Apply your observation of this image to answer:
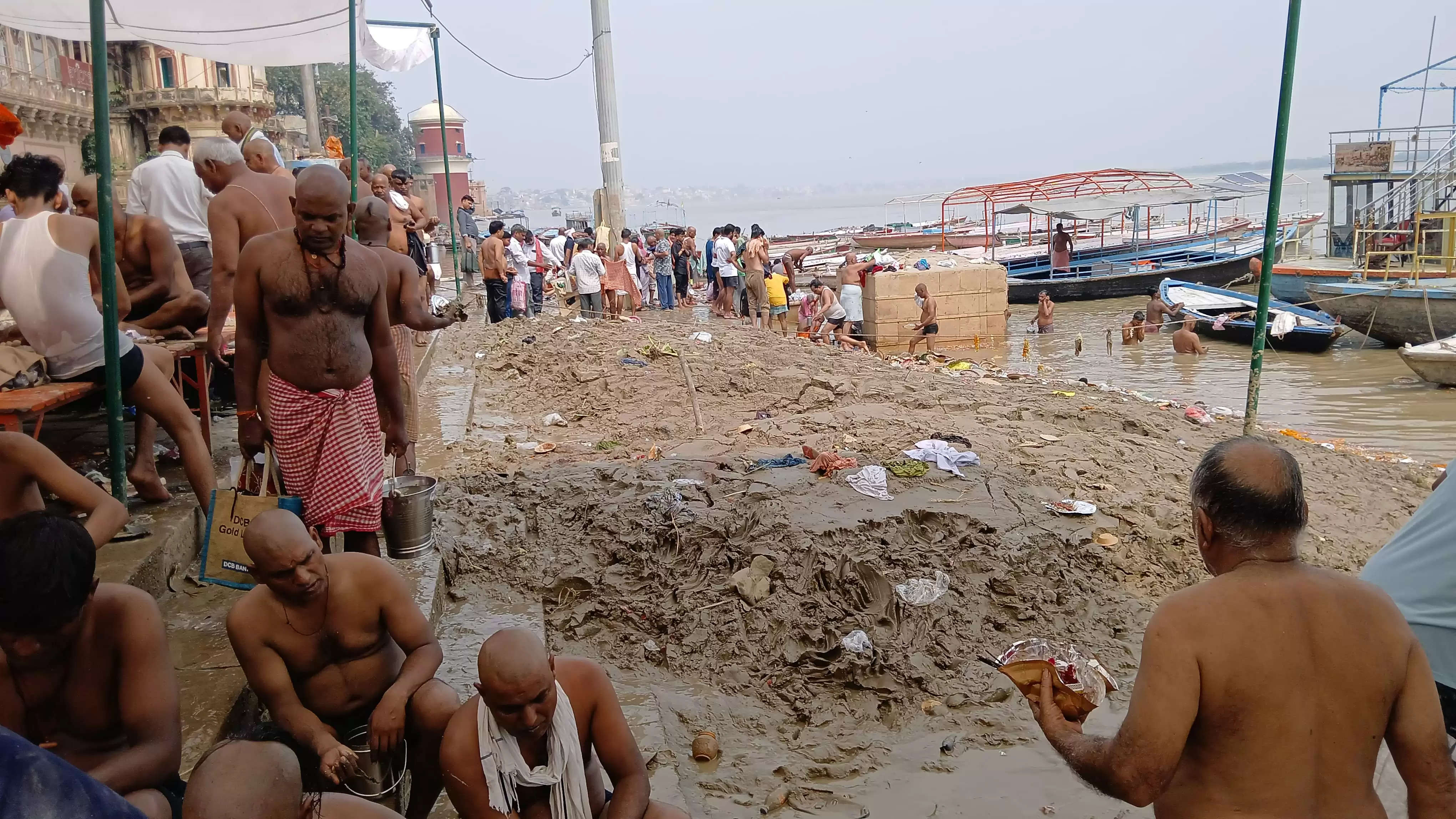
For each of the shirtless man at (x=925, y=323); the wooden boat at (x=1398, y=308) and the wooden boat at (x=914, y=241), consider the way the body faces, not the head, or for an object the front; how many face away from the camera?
0

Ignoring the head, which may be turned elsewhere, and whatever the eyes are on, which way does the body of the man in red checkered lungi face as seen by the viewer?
toward the camera

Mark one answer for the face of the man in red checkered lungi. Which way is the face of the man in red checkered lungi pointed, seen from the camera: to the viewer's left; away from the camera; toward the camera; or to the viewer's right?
toward the camera

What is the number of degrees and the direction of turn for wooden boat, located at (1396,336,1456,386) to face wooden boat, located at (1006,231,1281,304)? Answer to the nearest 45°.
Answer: approximately 45° to its right

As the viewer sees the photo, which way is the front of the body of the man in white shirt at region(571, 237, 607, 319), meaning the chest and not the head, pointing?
away from the camera

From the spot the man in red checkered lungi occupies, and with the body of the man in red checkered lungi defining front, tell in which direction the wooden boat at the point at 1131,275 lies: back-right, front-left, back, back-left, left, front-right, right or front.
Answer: back-left

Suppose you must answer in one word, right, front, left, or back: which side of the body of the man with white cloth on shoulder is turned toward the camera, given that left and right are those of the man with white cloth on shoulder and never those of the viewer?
front

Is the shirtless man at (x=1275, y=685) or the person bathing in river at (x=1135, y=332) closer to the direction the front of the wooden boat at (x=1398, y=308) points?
the person bathing in river

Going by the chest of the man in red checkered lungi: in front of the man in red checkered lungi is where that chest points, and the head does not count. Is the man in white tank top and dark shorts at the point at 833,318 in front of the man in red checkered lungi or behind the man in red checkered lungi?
behind

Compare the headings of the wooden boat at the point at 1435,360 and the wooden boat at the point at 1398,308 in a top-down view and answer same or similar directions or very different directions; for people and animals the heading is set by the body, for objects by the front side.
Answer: same or similar directions

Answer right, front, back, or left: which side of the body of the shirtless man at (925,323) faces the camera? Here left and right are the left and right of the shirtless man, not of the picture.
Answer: left

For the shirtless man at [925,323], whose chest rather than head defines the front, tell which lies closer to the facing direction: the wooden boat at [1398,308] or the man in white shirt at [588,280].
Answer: the man in white shirt

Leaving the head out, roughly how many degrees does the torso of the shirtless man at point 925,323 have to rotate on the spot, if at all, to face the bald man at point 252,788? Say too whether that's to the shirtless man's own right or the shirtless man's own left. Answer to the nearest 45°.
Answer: approximately 90° to the shirtless man's own left

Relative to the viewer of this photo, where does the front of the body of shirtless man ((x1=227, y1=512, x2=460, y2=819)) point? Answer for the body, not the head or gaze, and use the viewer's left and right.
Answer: facing the viewer

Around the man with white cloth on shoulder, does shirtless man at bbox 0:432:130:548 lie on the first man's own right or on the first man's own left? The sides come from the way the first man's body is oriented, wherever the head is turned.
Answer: on the first man's own right

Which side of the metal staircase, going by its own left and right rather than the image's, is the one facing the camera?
left
